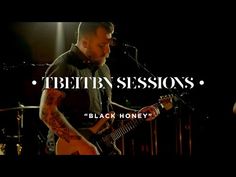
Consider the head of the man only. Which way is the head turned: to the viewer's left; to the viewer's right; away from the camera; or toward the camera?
to the viewer's right

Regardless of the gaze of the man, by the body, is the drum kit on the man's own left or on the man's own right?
on the man's own right

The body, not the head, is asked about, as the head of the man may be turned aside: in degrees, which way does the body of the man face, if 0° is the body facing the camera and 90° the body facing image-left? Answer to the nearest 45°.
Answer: approximately 315°
